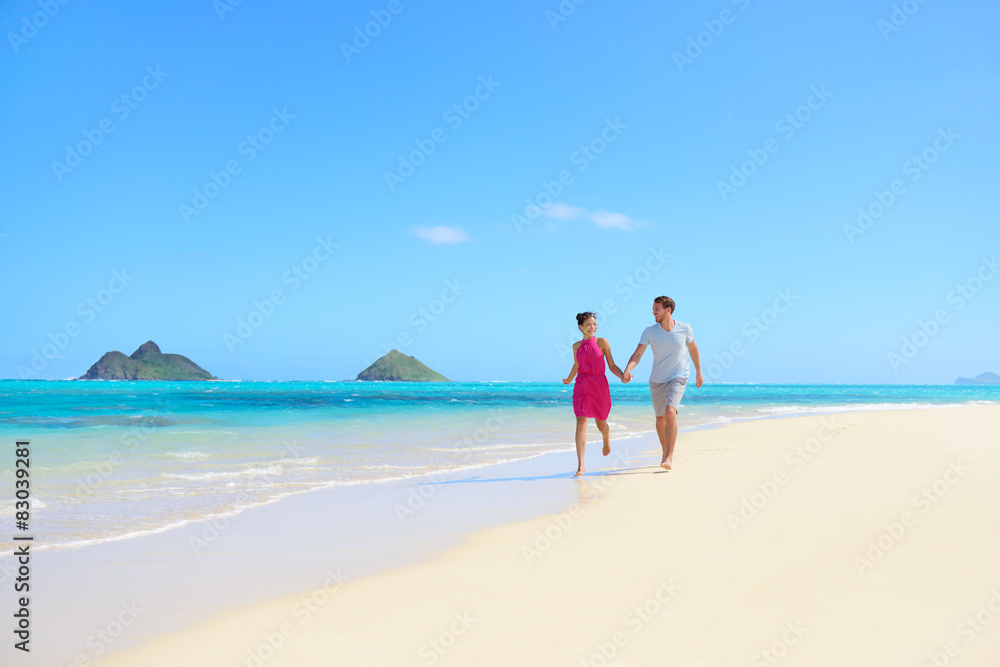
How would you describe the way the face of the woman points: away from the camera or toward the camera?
toward the camera

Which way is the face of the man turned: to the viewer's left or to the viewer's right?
to the viewer's left

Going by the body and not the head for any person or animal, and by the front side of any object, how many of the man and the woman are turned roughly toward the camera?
2

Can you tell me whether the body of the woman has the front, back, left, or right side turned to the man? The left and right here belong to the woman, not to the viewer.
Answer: left

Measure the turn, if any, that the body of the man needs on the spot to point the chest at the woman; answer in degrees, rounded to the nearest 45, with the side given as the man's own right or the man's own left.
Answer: approximately 90° to the man's own right

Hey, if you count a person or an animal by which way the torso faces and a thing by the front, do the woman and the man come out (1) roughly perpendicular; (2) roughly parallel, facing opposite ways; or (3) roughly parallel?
roughly parallel

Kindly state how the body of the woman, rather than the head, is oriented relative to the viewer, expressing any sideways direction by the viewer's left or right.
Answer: facing the viewer

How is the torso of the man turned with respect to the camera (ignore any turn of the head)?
toward the camera
